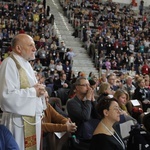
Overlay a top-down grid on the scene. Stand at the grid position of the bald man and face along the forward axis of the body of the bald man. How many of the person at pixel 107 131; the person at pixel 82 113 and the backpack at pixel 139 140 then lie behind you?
0

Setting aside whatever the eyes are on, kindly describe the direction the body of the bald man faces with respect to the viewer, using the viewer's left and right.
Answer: facing to the right of the viewer

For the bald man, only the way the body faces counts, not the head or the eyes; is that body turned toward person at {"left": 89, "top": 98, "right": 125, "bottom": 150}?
yes

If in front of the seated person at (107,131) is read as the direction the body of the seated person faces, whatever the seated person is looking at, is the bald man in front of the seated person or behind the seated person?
behind

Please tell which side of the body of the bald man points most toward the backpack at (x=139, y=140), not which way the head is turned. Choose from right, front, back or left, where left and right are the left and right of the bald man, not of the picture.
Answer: front
